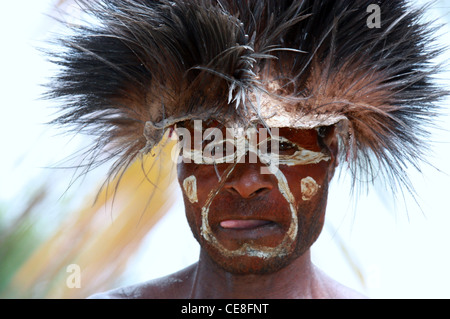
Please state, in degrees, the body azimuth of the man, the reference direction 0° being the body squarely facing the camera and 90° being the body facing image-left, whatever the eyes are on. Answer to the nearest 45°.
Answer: approximately 0°

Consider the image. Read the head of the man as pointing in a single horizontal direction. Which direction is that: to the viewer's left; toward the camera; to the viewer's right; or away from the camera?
toward the camera
